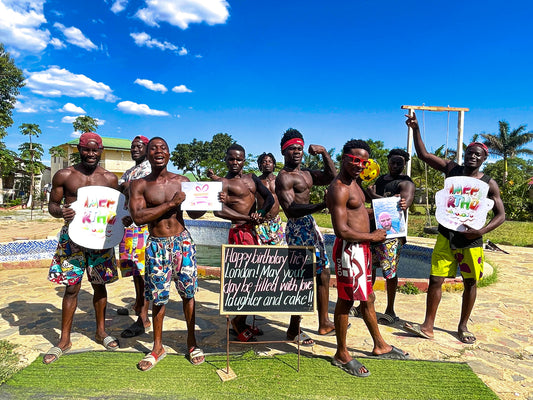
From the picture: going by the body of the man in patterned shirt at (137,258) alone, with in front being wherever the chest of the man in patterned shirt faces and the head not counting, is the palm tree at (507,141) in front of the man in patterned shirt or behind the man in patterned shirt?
behind

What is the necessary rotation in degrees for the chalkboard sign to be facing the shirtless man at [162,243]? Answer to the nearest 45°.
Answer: approximately 90° to its right

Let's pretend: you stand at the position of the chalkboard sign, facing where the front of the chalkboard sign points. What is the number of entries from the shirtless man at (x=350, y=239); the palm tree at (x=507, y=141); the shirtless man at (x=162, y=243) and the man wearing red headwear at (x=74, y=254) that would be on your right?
2

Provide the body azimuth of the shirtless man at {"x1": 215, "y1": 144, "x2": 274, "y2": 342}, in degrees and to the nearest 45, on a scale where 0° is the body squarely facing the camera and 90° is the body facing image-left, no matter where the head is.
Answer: approximately 0°

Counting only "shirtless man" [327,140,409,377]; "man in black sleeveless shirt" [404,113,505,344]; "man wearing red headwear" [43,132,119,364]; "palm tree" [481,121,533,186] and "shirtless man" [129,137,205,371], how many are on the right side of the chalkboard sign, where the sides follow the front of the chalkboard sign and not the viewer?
2

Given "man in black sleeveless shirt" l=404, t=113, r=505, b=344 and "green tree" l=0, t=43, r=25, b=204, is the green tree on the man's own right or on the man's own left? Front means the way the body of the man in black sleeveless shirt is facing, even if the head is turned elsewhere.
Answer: on the man's own right

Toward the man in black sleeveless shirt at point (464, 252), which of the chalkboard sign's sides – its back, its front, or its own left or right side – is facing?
left

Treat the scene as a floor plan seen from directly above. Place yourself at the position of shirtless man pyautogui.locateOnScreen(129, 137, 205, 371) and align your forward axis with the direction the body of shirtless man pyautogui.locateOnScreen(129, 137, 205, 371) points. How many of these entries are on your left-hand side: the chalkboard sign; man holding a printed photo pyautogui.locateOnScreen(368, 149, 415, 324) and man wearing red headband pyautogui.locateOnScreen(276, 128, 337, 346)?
3

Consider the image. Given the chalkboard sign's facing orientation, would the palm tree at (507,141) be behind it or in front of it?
behind
